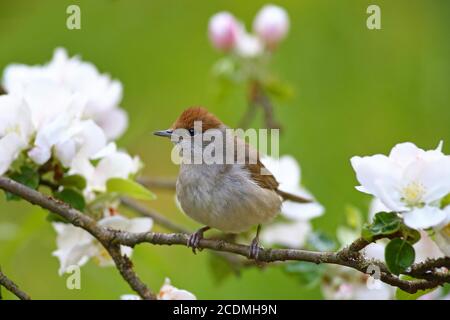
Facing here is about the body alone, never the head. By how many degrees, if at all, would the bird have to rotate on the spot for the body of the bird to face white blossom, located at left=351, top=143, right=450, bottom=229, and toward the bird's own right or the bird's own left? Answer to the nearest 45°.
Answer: approximately 90° to the bird's own left

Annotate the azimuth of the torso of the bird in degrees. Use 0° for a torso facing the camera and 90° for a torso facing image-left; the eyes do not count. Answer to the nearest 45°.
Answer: approximately 45°

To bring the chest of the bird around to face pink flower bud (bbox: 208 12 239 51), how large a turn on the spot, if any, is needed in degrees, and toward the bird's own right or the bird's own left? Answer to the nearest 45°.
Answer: approximately 135° to the bird's own right

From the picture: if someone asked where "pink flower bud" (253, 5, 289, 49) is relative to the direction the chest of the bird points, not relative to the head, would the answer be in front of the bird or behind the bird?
behind
